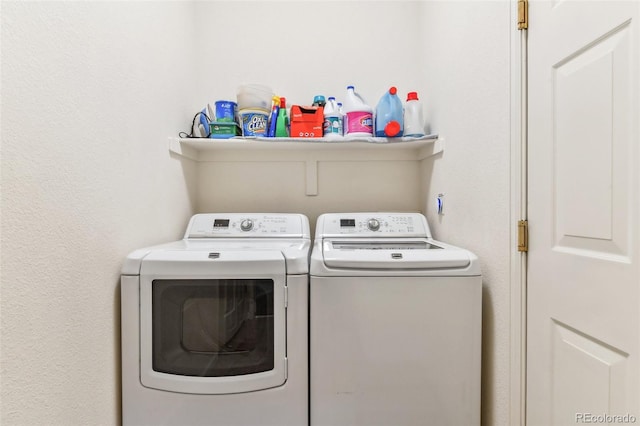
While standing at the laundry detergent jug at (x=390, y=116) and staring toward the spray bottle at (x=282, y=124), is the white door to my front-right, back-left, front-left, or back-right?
back-left

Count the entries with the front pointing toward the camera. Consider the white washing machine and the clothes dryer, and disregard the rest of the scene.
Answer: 2

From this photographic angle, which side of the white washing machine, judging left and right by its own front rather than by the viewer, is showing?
front

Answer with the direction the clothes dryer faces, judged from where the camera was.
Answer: facing the viewer

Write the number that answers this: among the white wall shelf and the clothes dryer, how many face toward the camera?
2

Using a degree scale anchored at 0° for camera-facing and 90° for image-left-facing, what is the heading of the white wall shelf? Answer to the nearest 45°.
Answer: approximately 0°
